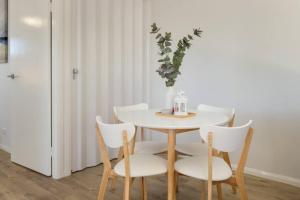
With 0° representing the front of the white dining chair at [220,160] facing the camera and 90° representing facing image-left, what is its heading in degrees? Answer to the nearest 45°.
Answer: approximately 135°

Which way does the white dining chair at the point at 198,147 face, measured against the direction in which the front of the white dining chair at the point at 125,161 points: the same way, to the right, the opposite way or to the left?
the opposite way

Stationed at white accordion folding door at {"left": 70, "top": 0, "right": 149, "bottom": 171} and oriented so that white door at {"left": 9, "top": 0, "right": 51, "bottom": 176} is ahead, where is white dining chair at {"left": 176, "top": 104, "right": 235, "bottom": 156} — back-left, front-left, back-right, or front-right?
back-left

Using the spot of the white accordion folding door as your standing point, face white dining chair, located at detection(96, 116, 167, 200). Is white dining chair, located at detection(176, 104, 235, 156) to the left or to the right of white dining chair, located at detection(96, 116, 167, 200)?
left

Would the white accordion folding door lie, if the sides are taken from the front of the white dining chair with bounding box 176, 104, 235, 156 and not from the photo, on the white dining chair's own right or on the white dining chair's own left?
on the white dining chair's own right

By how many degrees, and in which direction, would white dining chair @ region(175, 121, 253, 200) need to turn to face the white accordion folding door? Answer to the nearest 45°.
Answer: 0° — it already faces it

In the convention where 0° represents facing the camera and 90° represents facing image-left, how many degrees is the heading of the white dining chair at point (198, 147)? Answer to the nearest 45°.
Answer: approximately 45°

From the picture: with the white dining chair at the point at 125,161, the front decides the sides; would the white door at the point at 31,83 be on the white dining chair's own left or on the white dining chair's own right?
on the white dining chair's own left

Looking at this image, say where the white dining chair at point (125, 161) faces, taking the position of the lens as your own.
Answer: facing away from the viewer and to the right of the viewer

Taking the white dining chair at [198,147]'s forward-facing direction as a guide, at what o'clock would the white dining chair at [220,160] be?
the white dining chair at [220,160] is roughly at 10 o'clock from the white dining chair at [198,147].

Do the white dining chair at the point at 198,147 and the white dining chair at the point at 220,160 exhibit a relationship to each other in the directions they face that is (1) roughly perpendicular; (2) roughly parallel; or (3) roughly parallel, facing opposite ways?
roughly perpendicular

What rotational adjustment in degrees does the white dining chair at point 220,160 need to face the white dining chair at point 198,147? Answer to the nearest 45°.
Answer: approximately 45° to its right

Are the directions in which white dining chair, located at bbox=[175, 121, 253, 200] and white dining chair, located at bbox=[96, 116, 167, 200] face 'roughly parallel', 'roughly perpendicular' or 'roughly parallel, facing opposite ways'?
roughly perpendicular
